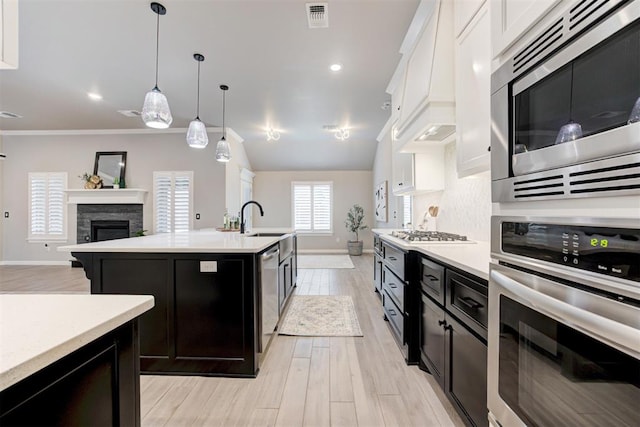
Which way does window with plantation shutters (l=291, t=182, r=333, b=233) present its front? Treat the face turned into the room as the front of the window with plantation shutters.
toward the camera

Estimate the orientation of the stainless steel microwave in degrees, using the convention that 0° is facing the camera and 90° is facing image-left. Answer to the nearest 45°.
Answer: approximately 45°

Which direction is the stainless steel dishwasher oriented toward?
to the viewer's right

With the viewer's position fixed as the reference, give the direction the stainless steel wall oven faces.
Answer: facing the viewer and to the left of the viewer

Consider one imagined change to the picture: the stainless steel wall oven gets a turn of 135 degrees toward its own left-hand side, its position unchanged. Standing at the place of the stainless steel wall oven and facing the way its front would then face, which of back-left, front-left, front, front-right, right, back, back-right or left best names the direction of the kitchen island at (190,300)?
back

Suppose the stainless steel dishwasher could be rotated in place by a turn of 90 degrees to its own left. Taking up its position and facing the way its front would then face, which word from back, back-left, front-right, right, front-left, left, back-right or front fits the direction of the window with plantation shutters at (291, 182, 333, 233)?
front

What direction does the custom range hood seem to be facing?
to the viewer's left

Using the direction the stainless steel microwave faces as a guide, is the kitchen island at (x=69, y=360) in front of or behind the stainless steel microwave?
in front

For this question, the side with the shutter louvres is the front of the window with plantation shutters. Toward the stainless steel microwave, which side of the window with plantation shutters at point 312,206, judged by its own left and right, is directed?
front

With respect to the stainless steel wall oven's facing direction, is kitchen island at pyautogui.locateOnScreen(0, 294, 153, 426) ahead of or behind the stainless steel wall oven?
ahead

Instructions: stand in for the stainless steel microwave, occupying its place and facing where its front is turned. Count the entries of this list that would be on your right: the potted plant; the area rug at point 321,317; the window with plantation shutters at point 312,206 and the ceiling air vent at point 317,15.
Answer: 4

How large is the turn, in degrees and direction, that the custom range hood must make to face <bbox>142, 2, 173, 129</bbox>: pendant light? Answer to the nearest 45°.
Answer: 0° — it already faces it

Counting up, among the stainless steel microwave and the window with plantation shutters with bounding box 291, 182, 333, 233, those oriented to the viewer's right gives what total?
0

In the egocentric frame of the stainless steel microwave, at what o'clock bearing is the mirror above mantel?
The mirror above mantel is roughly at 2 o'clock from the stainless steel microwave.
